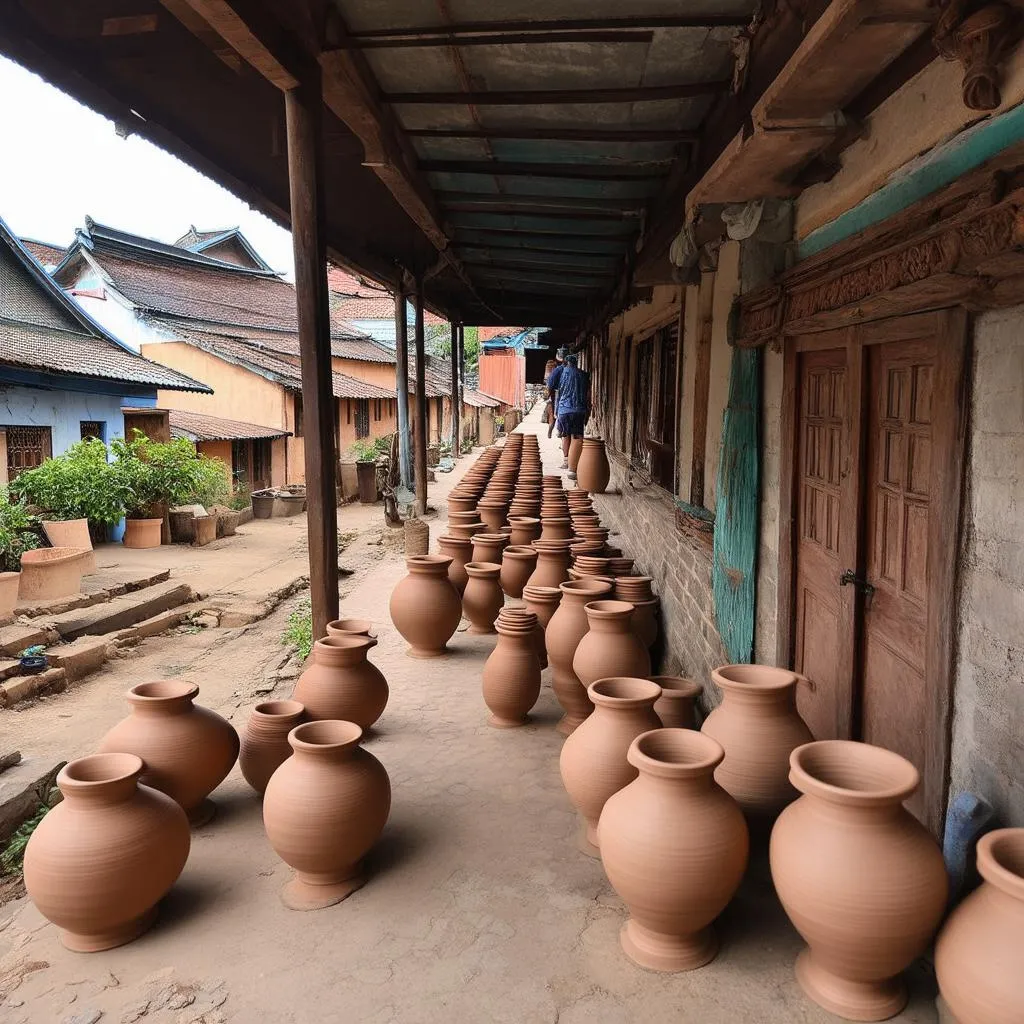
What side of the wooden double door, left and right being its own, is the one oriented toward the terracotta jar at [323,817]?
front

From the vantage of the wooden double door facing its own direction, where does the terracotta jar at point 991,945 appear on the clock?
The terracotta jar is roughly at 10 o'clock from the wooden double door.

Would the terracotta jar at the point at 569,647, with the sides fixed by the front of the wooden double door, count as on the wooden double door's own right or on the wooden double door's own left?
on the wooden double door's own right

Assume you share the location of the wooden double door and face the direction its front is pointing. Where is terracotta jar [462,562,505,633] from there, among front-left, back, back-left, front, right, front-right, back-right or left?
right

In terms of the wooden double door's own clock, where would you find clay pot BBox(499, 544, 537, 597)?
The clay pot is roughly at 3 o'clock from the wooden double door.

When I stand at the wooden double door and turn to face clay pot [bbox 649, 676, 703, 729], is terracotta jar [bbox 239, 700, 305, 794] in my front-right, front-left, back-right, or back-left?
front-left

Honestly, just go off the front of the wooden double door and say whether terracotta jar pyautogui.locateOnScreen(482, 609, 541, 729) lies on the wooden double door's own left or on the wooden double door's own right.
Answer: on the wooden double door's own right

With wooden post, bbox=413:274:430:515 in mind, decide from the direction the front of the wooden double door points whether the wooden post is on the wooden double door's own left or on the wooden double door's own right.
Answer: on the wooden double door's own right

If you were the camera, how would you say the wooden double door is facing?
facing the viewer and to the left of the viewer

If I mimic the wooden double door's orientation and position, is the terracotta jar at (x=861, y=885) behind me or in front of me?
in front

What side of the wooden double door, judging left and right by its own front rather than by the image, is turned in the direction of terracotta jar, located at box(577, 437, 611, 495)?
right

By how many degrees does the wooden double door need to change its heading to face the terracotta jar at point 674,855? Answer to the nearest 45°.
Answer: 0° — it already faces it
